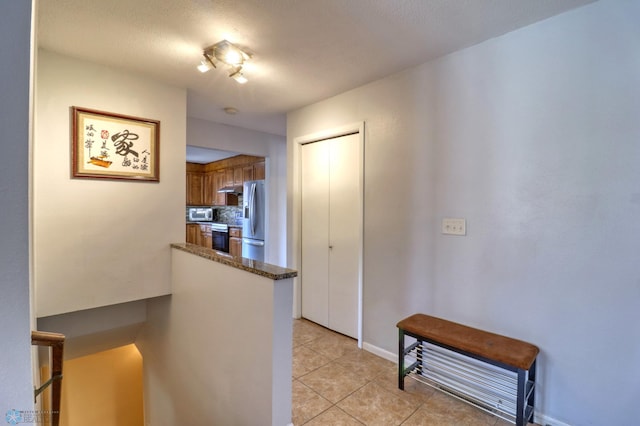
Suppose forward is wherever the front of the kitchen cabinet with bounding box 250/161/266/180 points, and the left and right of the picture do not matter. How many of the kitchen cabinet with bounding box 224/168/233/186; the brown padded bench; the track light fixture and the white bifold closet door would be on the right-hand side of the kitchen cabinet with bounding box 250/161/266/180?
1

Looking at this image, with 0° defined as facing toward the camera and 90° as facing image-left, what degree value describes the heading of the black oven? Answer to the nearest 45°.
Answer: approximately 45°

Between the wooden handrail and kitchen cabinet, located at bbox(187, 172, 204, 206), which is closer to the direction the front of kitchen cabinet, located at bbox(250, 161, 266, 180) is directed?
the wooden handrail

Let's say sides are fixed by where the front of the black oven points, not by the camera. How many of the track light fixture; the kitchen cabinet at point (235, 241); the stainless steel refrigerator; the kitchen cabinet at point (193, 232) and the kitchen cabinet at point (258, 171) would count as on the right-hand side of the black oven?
1

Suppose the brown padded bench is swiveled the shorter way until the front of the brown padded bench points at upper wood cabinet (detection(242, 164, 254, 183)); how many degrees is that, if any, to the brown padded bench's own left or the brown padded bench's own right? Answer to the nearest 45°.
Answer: approximately 90° to the brown padded bench's own right

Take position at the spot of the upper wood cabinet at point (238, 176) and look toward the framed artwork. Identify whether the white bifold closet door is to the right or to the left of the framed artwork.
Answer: left

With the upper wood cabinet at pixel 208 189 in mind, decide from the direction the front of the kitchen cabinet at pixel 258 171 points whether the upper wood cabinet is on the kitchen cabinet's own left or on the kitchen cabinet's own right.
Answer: on the kitchen cabinet's own right

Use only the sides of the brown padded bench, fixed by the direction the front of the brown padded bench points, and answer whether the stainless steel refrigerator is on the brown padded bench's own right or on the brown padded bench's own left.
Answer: on the brown padded bench's own right

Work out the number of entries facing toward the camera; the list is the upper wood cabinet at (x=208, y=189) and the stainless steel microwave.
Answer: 2

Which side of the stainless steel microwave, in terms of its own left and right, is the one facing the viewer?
front

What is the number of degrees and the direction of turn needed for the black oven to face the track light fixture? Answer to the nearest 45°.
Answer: approximately 45° to its left

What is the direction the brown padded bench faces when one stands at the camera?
facing the viewer and to the left of the viewer
